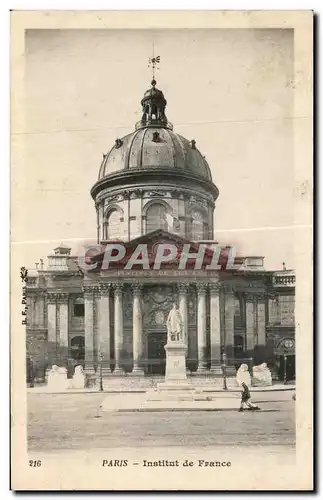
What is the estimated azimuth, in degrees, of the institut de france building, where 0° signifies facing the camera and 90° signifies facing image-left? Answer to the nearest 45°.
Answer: approximately 0°
